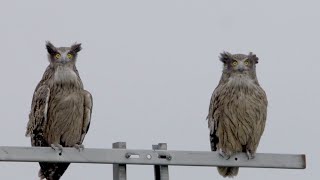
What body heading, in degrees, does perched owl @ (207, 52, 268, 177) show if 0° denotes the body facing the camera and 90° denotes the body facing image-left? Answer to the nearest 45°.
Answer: approximately 0°

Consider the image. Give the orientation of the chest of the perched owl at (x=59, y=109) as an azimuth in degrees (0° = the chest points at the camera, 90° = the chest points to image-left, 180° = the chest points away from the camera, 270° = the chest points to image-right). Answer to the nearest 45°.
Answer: approximately 0°

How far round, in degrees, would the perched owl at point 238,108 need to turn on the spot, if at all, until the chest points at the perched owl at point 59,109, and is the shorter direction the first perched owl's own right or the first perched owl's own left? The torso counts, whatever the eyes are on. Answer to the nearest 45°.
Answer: approximately 90° to the first perched owl's own right

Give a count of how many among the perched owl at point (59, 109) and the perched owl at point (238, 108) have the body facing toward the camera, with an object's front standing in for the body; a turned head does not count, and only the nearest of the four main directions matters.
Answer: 2
